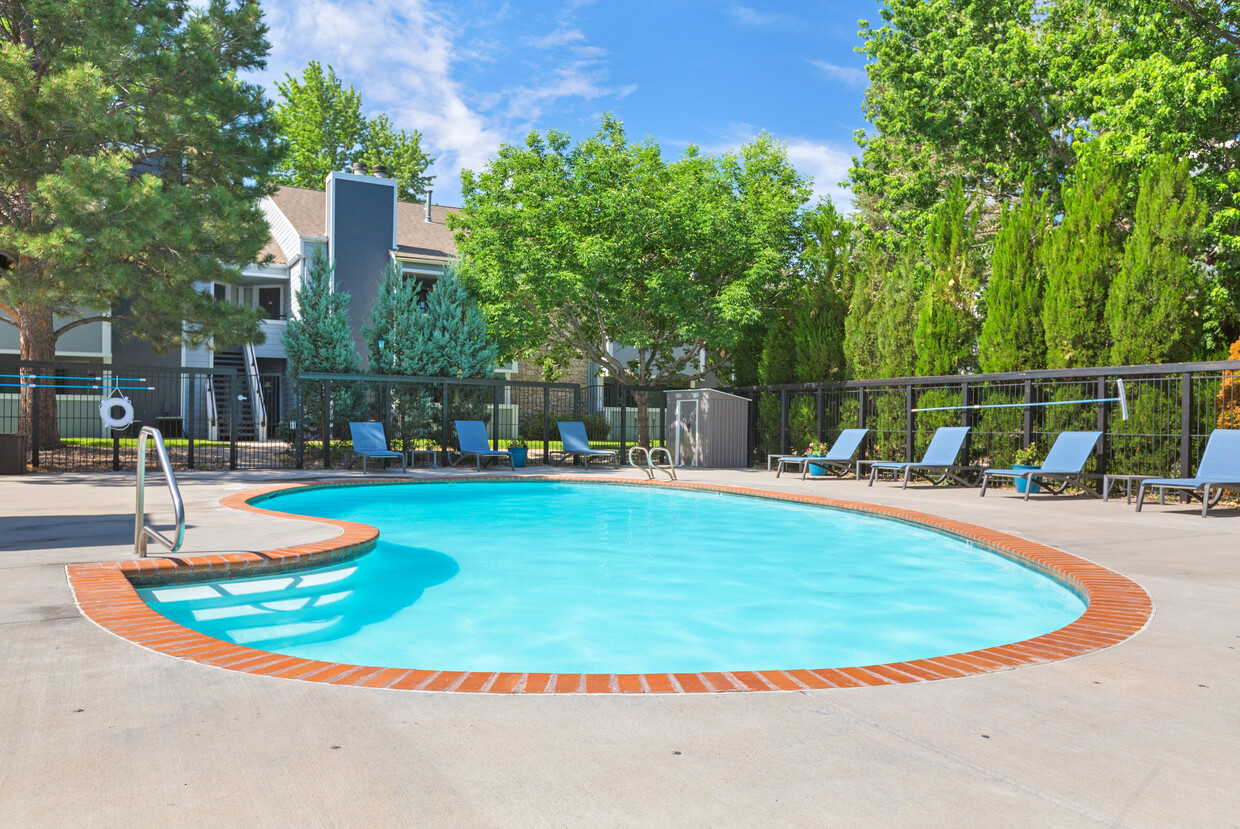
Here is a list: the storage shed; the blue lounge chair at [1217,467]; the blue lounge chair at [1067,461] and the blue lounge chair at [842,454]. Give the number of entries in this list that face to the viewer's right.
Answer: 0

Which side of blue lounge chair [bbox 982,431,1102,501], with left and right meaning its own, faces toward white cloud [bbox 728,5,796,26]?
right

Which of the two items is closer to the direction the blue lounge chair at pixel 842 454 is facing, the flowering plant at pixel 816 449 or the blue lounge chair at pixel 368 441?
the blue lounge chair

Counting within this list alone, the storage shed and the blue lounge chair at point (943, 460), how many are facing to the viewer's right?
0

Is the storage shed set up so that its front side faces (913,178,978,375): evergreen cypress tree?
no

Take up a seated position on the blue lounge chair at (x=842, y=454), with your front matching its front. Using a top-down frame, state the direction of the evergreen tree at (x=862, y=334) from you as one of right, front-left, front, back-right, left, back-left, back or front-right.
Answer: back-right

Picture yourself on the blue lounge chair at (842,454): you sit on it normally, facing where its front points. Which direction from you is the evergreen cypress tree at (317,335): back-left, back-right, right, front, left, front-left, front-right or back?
front-right

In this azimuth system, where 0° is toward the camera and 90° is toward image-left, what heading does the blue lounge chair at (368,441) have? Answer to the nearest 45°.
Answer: approximately 315°

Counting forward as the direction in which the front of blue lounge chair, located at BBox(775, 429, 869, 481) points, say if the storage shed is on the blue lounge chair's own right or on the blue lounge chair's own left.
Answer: on the blue lounge chair's own right

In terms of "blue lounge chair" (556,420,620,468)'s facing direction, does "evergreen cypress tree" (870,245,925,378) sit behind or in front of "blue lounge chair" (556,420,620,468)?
in front

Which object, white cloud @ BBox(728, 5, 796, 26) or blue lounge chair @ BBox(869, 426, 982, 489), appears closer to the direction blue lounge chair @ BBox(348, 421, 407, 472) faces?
the blue lounge chair

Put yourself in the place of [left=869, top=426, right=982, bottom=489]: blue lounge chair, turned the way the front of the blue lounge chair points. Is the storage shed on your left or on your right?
on your right

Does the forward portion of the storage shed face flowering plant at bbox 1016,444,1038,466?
no

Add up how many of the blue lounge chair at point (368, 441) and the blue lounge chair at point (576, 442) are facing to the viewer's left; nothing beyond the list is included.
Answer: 0
